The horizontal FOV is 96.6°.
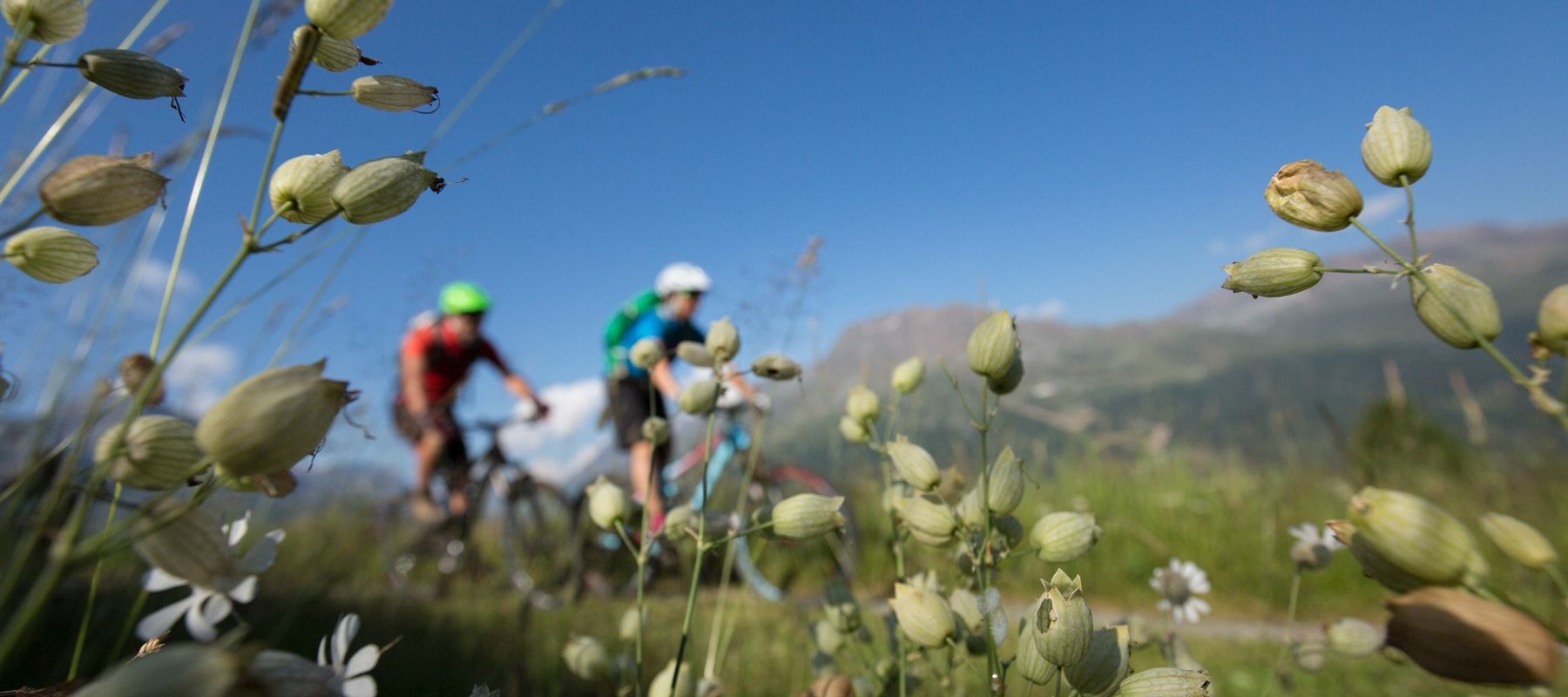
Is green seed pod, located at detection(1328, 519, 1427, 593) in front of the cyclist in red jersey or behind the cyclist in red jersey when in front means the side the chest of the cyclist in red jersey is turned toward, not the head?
in front

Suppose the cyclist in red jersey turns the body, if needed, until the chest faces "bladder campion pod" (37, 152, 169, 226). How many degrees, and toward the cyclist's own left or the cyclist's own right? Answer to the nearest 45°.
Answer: approximately 45° to the cyclist's own right

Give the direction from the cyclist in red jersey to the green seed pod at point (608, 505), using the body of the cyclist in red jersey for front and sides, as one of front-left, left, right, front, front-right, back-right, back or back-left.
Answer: front-right

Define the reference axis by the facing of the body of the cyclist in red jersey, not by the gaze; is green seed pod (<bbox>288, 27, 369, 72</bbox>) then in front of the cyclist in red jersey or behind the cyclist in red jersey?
in front

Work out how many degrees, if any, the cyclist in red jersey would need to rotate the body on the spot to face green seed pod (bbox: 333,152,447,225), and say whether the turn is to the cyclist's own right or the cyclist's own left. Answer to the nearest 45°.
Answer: approximately 45° to the cyclist's own right

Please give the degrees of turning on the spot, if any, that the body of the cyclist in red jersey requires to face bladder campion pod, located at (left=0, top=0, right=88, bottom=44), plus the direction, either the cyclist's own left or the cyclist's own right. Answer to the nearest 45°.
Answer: approximately 45° to the cyclist's own right

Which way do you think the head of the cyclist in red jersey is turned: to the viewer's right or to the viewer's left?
to the viewer's right

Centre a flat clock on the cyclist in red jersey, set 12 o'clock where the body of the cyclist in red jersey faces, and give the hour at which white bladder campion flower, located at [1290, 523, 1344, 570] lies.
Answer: The white bladder campion flower is roughly at 1 o'clock from the cyclist in red jersey.

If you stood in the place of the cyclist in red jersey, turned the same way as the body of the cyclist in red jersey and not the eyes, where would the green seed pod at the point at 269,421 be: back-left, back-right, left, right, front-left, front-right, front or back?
front-right

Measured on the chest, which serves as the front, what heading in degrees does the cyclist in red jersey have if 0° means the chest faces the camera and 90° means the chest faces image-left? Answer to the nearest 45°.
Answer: approximately 315°

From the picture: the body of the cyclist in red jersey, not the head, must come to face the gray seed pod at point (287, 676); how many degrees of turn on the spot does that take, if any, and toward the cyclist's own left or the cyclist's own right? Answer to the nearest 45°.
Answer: approximately 45° to the cyclist's own right

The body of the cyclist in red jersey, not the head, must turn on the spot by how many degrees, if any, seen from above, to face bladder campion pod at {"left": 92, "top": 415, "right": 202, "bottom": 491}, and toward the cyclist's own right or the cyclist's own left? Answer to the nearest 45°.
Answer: approximately 45° to the cyclist's own right
